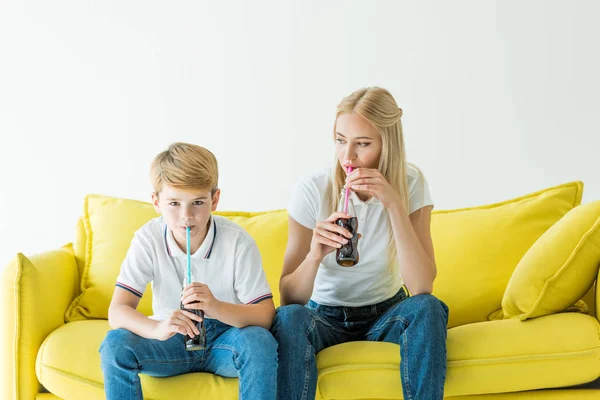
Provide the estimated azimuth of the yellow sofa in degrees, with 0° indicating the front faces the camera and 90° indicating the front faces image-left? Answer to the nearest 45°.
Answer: approximately 0°

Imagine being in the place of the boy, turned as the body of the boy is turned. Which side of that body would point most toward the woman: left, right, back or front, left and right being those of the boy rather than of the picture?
left

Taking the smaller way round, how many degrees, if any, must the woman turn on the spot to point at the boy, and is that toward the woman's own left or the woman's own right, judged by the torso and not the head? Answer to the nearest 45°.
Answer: approximately 90° to the woman's own right

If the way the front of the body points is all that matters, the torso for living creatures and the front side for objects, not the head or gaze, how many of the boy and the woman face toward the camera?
2

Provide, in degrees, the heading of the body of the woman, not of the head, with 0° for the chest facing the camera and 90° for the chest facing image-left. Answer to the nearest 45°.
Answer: approximately 0°
